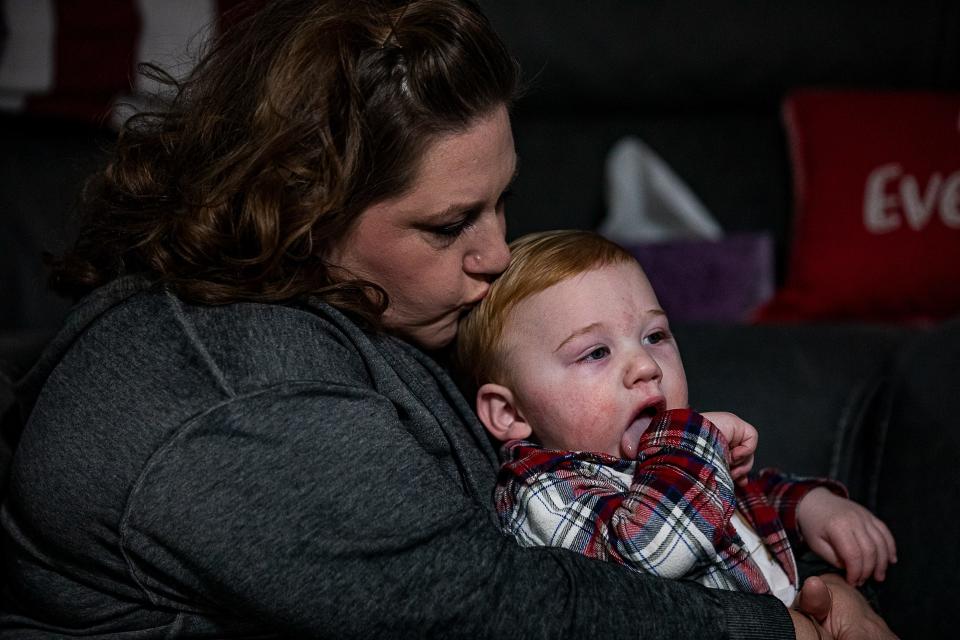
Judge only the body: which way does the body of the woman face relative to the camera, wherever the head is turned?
to the viewer's right

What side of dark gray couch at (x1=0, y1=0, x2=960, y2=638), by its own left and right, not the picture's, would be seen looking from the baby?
front

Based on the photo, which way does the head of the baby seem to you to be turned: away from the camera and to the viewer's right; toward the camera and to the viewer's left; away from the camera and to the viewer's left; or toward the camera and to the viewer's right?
toward the camera and to the viewer's right

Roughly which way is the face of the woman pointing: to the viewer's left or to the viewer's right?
to the viewer's right

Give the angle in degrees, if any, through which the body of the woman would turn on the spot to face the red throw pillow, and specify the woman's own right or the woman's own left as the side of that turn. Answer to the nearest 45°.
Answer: approximately 45° to the woman's own left

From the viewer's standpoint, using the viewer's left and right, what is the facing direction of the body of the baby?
facing the viewer and to the right of the viewer

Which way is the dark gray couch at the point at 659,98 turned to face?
toward the camera

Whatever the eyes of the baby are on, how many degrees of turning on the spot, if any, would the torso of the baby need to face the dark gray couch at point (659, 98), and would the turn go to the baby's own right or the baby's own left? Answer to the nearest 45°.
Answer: approximately 135° to the baby's own left
